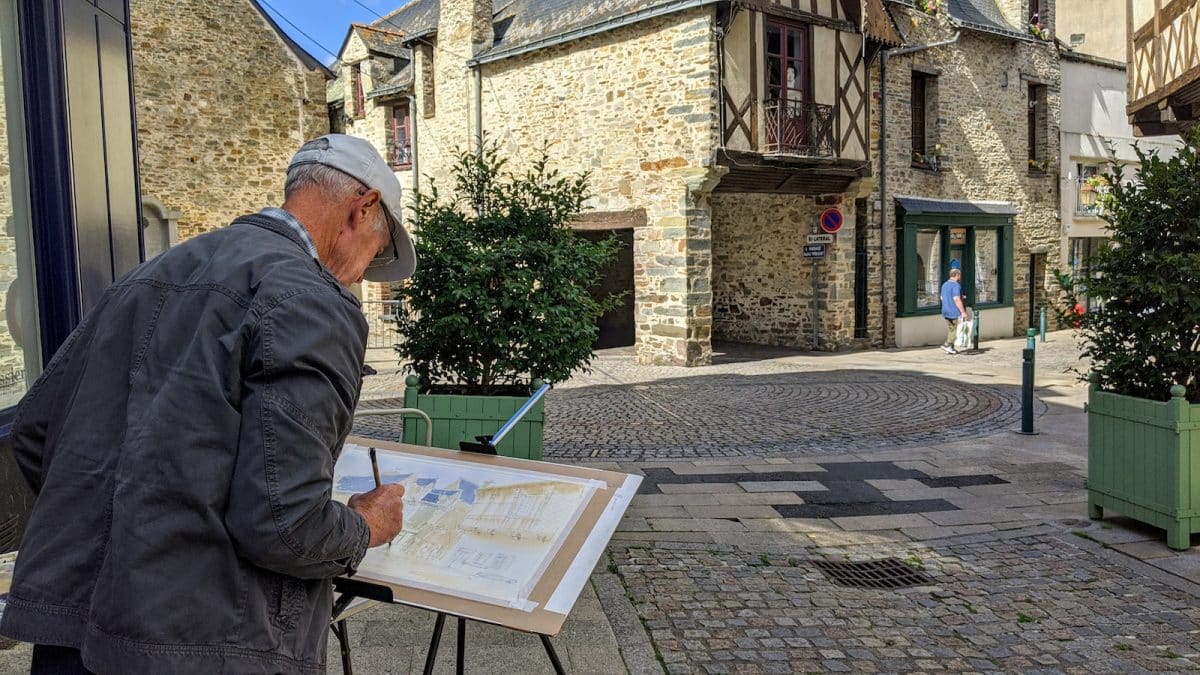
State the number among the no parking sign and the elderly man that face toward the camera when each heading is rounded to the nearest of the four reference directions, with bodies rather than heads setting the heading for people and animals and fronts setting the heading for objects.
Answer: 1

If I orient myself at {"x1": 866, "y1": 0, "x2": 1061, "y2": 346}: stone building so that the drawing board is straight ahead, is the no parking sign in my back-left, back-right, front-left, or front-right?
front-right

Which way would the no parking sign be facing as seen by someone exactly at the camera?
facing the viewer

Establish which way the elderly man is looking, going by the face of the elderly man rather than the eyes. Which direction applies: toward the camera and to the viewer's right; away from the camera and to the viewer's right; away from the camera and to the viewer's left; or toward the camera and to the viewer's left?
away from the camera and to the viewer's right

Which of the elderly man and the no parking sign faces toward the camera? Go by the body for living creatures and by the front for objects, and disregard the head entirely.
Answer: the no parking sign

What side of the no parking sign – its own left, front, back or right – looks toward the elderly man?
front

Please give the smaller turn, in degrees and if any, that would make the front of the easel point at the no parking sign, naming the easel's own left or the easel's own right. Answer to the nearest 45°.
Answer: approximately 180°

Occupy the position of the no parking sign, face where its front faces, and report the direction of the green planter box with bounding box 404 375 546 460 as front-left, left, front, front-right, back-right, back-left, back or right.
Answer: front

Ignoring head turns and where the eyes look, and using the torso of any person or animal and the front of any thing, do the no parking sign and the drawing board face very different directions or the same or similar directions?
same or similar directions

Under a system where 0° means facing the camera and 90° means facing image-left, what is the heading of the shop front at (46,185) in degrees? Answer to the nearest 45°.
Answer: approximately 315°

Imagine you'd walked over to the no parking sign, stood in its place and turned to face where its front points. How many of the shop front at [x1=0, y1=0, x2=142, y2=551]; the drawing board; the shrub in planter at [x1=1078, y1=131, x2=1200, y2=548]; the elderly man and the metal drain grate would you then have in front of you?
5

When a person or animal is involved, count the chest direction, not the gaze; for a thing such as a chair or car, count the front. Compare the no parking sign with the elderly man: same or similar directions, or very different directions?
very different directions

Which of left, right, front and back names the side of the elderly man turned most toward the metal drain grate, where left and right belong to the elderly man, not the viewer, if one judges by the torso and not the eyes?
front

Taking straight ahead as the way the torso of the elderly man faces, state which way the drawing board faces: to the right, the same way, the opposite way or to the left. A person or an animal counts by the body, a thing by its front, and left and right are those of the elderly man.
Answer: the opposite way

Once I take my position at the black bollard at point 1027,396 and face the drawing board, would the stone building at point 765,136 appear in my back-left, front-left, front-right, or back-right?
back-right
